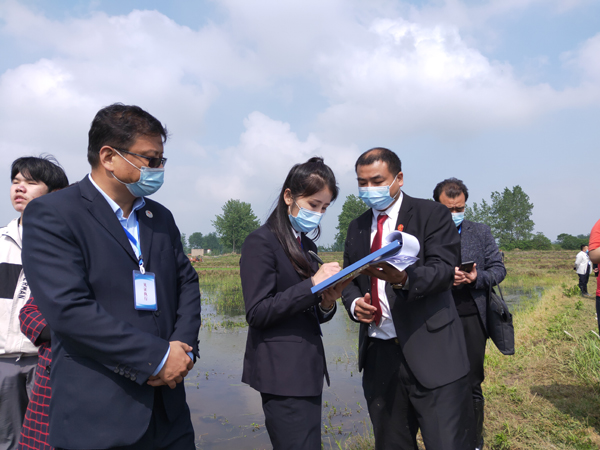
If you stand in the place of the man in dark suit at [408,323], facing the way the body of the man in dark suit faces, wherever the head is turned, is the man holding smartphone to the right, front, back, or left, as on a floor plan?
back

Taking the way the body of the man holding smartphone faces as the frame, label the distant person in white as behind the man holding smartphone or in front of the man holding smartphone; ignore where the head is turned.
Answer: behind

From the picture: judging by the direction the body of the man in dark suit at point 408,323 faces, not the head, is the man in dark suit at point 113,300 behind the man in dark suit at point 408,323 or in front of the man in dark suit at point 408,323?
in front

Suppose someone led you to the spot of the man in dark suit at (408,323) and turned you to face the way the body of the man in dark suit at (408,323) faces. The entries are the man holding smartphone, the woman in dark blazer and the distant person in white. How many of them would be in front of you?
1

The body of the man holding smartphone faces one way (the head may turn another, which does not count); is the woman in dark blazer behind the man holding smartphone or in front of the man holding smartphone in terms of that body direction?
in front

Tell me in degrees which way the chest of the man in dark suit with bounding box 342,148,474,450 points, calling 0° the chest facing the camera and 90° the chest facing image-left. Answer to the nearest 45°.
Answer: approximately 45°

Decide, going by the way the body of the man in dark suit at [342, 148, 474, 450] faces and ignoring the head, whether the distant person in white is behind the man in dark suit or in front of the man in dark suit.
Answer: behind

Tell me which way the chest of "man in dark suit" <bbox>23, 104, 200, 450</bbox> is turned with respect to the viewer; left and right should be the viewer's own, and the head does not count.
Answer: facing the viewer and to the right of the viewer

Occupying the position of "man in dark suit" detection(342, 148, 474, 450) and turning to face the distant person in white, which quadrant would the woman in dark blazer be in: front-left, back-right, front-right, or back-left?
back-left

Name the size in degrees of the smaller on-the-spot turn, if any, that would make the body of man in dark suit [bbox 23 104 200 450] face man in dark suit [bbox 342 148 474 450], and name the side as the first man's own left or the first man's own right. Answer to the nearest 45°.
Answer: approximately 45° to the first man's own left

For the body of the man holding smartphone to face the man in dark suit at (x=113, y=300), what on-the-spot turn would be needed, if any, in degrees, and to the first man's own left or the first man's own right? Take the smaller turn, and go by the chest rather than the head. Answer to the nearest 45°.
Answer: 0° — they already face them

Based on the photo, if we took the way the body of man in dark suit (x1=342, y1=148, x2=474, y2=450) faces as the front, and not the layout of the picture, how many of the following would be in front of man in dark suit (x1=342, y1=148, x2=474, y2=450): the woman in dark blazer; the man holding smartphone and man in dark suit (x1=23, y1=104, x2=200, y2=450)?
2

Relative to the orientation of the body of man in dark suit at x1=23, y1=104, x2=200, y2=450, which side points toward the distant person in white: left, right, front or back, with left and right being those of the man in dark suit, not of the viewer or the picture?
left

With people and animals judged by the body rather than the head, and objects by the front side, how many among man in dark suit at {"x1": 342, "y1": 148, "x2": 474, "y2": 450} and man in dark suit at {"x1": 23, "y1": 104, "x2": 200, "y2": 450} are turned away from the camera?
0
